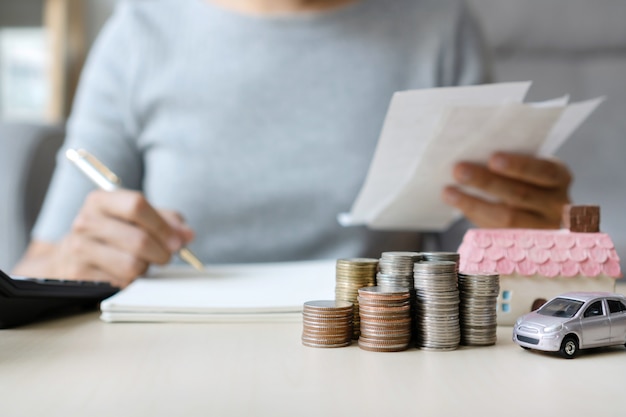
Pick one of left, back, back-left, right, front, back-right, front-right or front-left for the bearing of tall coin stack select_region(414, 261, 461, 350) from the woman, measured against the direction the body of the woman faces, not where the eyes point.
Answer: front

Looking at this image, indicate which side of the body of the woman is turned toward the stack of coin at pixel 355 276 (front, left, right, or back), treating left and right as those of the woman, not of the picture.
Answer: front

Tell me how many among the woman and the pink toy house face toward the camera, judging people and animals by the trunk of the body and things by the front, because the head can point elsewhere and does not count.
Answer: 2

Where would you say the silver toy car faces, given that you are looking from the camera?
facing the viewer and to the left of the viewer

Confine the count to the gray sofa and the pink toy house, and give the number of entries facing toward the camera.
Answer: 2

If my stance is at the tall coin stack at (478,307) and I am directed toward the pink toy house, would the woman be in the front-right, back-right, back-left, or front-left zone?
front-left

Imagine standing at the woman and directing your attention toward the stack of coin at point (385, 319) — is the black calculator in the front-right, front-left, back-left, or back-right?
front-right

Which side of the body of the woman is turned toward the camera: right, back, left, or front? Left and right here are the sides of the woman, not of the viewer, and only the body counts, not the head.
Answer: front

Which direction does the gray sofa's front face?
toward the camera

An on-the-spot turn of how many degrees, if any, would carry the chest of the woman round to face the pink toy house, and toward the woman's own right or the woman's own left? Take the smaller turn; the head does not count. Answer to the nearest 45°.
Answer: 0° — they already face it

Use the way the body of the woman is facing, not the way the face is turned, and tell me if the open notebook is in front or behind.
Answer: in front
